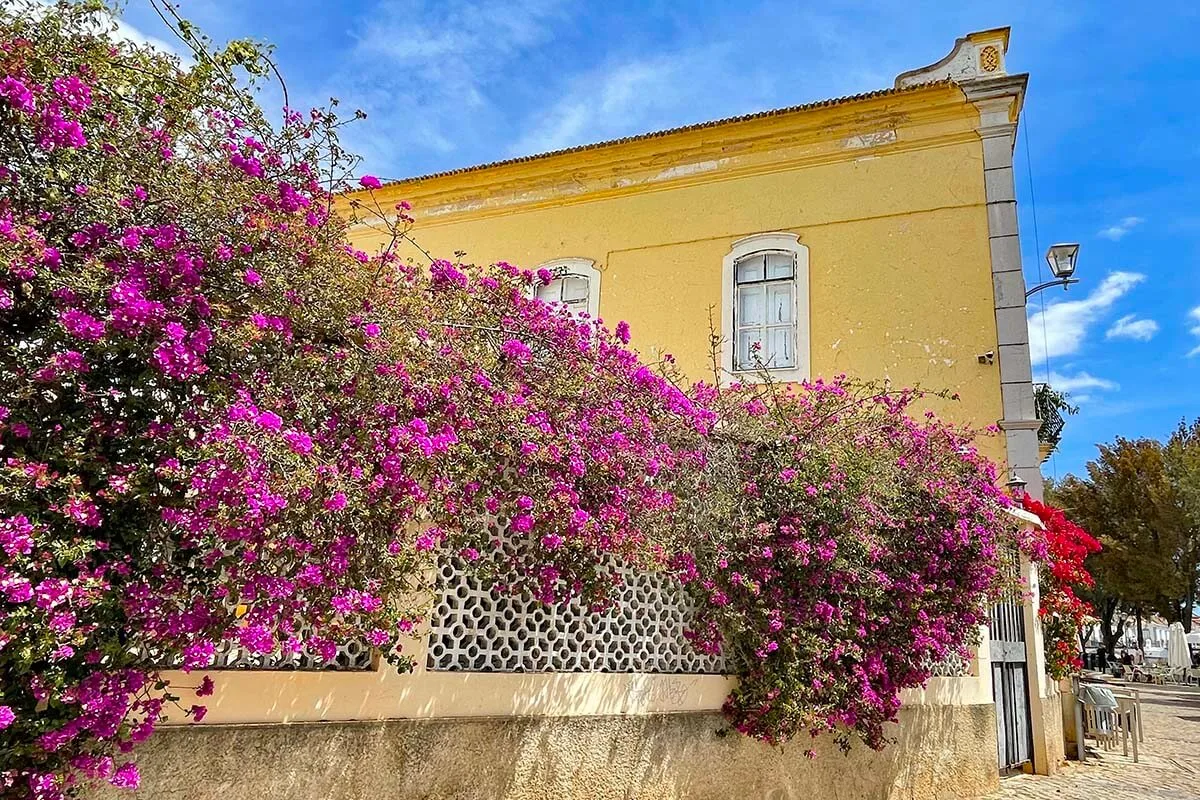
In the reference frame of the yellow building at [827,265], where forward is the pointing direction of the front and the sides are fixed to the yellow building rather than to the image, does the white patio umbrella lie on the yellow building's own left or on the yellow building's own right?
on the yellow building's own left
